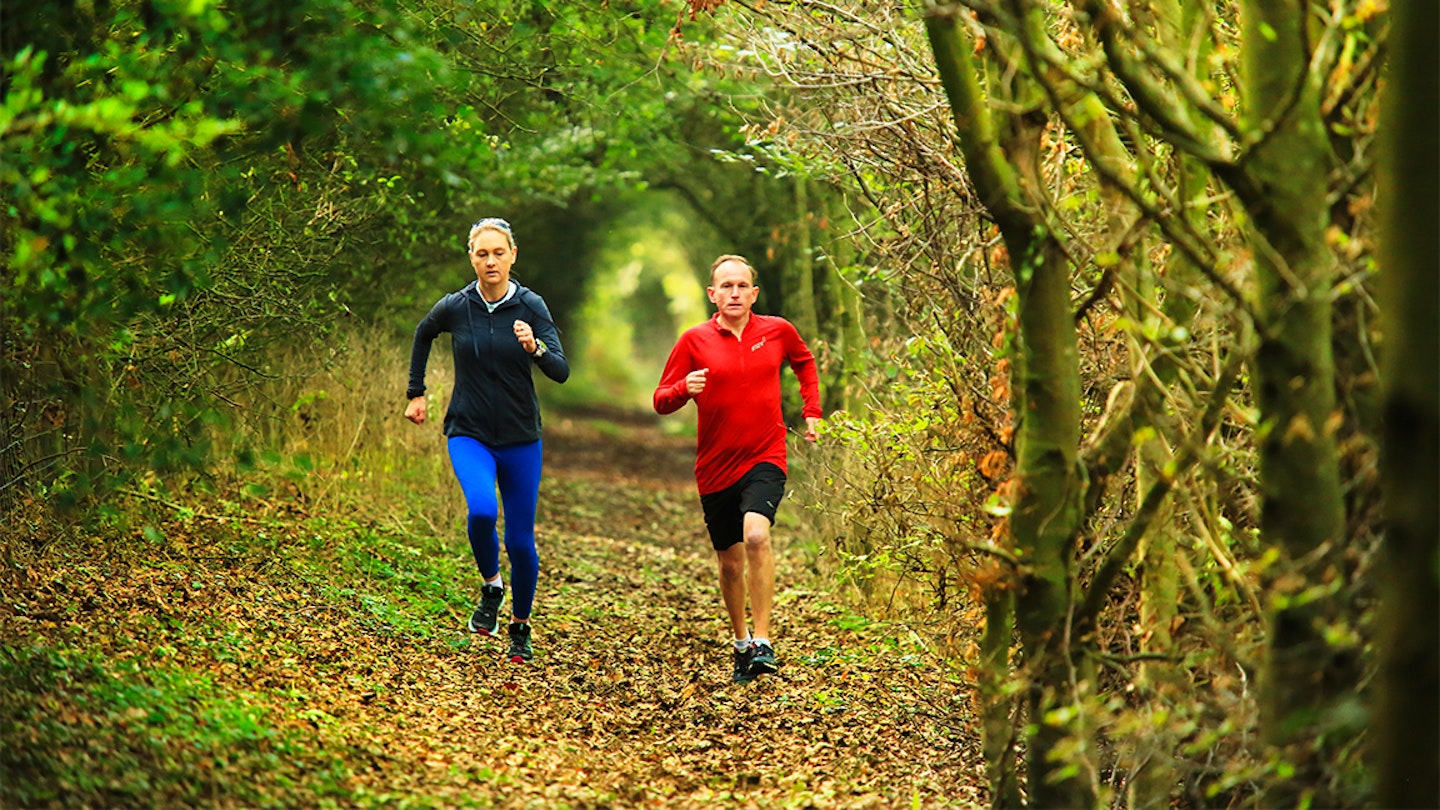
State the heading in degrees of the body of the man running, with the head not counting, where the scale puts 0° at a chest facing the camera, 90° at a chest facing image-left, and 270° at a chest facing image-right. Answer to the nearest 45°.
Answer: approximately 0°

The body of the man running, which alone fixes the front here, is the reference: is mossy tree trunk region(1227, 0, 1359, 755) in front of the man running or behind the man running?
in front

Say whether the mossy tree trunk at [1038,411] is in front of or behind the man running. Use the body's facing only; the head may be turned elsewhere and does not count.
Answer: in front
